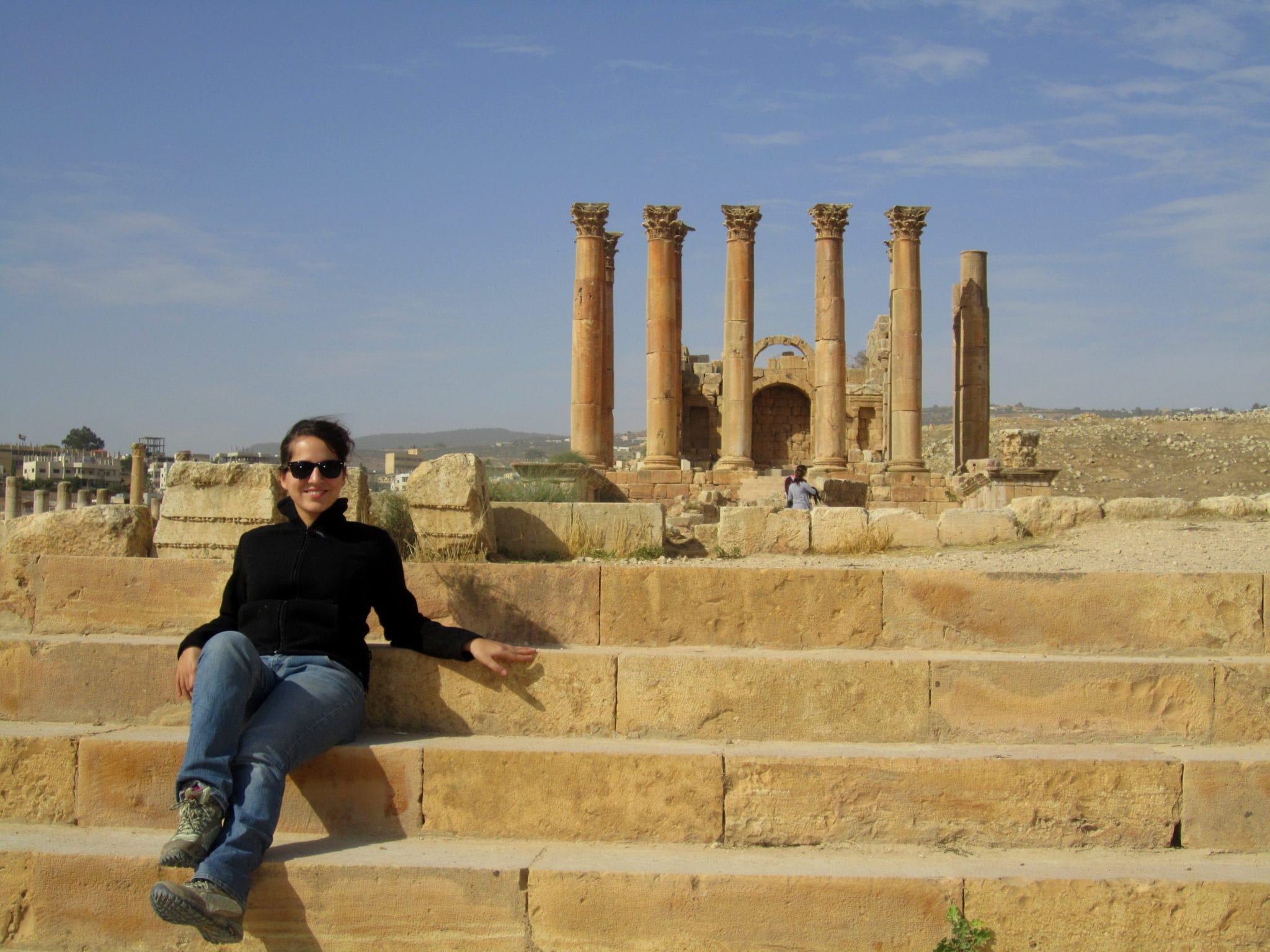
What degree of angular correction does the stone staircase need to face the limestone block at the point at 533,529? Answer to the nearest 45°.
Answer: approximately 180°

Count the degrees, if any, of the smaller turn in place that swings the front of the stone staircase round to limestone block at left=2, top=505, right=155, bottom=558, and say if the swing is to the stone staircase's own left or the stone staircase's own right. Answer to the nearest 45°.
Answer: approximately 135° to the stone staircase's own right

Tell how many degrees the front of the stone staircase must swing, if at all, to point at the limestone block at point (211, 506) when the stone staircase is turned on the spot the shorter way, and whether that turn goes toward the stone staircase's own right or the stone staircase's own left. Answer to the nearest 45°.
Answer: approximately 135° to the stone staircase's own right

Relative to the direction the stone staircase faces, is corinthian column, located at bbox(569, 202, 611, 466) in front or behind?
behind

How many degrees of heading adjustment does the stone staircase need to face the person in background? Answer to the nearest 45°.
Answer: approximately 180°

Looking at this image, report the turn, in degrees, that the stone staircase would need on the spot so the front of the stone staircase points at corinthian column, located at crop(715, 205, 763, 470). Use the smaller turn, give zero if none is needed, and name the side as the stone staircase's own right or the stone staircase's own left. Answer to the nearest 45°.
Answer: approximately 180°

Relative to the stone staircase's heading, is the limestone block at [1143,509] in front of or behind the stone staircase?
behind

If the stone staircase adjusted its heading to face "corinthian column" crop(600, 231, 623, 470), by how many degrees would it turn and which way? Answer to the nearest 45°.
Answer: approximately 180°

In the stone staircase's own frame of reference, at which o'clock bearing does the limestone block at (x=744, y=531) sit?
The limestone block is roughly at 6 o'clock from the stone staircase.

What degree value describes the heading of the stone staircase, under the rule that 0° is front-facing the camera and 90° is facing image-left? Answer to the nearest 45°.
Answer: approximately 0°
